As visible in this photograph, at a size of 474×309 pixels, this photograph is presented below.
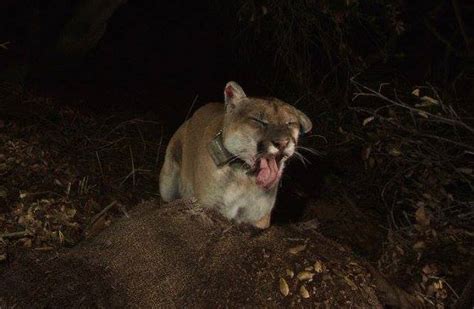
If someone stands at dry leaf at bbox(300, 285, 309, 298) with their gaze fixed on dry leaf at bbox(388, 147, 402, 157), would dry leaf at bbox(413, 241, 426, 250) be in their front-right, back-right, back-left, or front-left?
front-right

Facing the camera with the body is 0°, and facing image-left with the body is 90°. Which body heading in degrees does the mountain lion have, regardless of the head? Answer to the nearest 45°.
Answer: approximately 315°

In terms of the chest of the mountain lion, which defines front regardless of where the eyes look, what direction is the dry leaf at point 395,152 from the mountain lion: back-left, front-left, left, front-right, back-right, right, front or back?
front-left

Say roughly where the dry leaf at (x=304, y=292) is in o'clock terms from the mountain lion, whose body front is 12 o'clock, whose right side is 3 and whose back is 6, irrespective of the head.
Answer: The dry leaf is roughly at 1 o'clock from the mountain lion.

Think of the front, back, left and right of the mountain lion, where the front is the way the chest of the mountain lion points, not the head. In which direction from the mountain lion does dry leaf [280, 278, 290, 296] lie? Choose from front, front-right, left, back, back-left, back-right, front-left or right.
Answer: front-right

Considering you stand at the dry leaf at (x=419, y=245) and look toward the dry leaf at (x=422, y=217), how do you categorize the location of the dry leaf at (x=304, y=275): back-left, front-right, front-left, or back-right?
back-left

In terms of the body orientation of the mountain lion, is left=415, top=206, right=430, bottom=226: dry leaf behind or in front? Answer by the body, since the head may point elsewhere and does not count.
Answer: in front

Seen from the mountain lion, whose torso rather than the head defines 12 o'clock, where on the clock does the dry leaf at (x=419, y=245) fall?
The dry leaf is roughly at 11 o'clock from the mountain lion.

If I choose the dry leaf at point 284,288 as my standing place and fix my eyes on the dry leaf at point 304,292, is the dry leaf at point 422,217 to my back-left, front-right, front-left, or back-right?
front-left

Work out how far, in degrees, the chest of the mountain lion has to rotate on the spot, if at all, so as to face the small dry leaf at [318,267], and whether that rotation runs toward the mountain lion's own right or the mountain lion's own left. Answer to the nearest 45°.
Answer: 0° — it already faces it

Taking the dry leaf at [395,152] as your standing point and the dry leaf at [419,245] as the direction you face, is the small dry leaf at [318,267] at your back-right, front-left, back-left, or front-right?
front-right

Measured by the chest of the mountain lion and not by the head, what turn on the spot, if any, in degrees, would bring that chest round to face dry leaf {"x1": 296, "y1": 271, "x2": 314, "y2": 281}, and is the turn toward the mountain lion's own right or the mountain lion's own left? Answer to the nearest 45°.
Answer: approximately 45° to the mountain lion's own right
